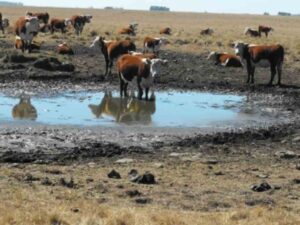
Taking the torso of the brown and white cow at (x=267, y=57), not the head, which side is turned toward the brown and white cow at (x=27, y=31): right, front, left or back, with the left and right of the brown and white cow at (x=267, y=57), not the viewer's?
front

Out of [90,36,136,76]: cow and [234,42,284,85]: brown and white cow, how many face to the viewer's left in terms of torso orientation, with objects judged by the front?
2

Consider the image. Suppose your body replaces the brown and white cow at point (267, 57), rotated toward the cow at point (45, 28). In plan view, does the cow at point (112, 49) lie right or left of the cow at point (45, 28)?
left

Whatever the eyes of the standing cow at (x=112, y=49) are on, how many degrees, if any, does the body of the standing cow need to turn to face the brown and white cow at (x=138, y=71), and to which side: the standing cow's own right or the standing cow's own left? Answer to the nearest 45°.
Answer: approximately 90° to the standing cow's own left

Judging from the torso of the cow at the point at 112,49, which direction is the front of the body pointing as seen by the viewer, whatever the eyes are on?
to the viewer's left

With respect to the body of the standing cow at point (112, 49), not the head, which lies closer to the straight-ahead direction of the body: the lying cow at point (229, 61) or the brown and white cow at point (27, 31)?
the brown and white cow

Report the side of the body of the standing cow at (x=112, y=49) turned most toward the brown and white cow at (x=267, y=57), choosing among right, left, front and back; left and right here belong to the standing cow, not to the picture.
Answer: back

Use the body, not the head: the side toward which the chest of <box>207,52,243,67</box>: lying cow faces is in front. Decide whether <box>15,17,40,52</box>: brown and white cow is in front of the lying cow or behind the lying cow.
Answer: in front

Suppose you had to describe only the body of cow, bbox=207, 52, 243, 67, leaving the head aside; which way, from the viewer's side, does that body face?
to the viewer's left

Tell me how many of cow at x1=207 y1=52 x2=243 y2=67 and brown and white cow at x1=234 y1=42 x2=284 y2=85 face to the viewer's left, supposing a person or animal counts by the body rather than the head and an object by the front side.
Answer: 2

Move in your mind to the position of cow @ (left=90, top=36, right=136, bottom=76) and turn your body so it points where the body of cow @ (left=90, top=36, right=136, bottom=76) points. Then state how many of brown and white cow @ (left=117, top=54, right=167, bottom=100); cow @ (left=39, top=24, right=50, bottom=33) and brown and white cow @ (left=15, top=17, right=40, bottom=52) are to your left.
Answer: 1

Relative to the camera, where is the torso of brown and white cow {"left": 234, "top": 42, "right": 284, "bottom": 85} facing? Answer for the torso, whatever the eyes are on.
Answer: to the viewer's left
